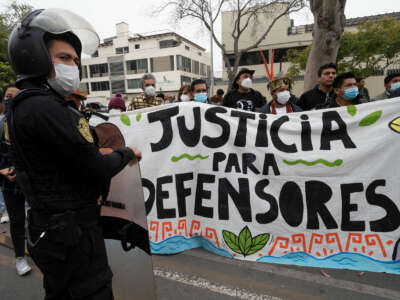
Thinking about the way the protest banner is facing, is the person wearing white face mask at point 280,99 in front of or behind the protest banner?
behind

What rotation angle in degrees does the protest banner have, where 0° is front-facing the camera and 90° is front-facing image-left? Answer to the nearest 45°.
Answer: approximately 0°

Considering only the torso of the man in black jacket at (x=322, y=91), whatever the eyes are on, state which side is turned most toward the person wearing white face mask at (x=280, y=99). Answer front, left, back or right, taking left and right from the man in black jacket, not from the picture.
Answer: right

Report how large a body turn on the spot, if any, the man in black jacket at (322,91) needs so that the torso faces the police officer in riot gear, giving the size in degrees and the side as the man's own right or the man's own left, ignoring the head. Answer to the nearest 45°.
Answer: approximately 45° to the man's own right

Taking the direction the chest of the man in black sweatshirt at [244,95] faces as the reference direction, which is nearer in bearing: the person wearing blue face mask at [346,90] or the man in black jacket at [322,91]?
the person wearing blue face mask

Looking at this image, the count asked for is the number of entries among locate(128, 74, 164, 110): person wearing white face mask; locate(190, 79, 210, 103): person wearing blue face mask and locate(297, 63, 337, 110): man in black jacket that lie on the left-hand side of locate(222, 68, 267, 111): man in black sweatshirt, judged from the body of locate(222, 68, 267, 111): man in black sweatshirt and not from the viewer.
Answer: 1
